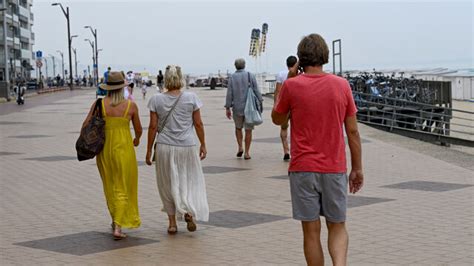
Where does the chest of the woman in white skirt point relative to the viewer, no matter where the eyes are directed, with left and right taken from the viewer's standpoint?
facing away from the viewer

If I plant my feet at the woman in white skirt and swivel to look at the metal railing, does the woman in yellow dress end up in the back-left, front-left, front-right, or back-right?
back-left

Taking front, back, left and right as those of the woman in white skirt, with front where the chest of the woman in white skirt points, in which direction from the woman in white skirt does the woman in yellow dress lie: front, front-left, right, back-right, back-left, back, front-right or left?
left

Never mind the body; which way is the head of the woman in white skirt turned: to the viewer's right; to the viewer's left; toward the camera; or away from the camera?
away from the camera

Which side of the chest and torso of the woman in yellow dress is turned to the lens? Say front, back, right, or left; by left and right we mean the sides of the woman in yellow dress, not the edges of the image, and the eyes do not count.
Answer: back

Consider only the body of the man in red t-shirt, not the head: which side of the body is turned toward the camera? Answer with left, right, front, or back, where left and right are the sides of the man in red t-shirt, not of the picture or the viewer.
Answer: back

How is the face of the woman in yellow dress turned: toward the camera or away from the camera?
away from the camera

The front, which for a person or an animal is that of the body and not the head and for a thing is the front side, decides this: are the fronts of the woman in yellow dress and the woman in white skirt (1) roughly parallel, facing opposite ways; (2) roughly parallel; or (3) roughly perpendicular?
roughly parallel

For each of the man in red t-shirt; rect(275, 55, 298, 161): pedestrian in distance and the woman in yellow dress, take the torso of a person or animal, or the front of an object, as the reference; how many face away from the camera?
3

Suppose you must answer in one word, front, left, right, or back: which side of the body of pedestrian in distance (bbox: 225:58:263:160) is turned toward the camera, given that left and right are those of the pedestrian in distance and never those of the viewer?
back

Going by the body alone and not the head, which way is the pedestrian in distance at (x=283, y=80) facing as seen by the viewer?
away from the camera

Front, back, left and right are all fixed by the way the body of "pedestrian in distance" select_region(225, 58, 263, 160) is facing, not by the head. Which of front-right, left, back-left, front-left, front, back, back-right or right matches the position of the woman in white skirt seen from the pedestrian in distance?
back

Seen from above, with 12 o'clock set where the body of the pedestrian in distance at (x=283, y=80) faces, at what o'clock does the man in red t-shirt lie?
The man in red t-shirt is roughly at 6 o'clock from the pedestrian in distance.

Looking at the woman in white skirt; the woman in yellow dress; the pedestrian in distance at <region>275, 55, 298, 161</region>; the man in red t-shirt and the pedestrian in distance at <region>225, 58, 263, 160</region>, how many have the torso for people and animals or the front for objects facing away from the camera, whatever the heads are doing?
5

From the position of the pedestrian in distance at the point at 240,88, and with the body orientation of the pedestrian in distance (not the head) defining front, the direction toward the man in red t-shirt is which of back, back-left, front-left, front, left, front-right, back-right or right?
back

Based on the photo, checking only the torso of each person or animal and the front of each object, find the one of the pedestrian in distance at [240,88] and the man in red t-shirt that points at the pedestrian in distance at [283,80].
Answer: the man in red t-shirt

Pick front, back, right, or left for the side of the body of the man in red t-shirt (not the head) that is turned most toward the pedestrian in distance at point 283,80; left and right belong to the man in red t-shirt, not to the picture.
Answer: front

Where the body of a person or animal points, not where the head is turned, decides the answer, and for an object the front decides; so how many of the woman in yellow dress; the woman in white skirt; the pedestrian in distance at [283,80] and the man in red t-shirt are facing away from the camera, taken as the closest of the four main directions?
4

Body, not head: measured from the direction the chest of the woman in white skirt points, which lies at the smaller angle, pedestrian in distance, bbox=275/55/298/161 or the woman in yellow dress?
the pedestrian in distance
